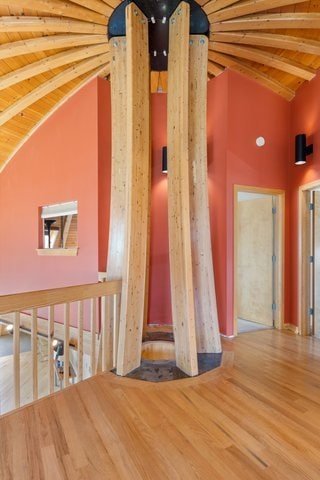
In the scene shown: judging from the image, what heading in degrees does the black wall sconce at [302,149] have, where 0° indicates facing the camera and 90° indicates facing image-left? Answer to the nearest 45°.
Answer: approximately 90°

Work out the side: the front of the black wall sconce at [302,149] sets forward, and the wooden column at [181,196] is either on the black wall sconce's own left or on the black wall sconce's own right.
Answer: on the black wall sconce's own left

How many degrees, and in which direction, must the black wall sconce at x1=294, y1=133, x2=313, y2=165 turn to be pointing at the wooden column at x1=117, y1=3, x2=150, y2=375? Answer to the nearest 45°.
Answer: approximately 45° to its left

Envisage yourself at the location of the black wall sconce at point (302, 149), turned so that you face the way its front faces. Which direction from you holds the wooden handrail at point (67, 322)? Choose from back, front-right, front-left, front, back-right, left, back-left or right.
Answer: front-left
